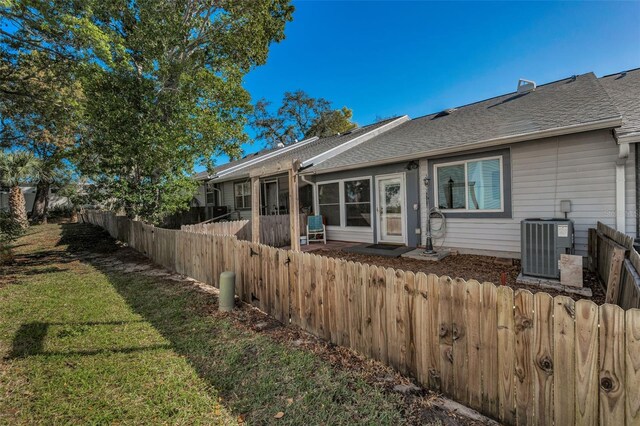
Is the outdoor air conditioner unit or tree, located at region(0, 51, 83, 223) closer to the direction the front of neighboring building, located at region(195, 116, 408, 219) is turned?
the tree

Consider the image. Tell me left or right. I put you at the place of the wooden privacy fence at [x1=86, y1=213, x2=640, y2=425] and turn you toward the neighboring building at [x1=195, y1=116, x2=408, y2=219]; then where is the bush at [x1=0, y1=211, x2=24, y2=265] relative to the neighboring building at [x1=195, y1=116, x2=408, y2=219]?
left

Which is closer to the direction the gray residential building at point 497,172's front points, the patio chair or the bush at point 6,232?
the bush

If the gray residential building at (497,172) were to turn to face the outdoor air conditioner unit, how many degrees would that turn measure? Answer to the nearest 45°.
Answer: approximately 45° to its left

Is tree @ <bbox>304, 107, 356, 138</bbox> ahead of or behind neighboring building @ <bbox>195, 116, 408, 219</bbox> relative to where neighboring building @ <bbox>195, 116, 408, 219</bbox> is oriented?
behind

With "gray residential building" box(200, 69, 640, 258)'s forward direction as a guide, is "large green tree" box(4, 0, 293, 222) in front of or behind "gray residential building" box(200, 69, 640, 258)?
in front

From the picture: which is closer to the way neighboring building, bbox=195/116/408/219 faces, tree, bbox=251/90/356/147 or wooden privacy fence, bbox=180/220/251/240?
the wooden privacy fence

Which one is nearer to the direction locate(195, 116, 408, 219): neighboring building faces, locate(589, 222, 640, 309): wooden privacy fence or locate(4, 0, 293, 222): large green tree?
the large green tree

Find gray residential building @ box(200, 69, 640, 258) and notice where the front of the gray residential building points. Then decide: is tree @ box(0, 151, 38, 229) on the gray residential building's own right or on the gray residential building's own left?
on the gray residential building's own right

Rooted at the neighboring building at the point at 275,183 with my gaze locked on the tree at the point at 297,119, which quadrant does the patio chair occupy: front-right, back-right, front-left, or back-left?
back-right

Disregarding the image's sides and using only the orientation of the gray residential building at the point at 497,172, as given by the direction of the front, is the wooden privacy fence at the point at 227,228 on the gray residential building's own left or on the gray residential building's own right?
on the gray residential building's own right

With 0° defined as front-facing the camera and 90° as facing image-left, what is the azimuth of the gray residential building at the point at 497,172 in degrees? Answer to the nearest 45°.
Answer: approximately 45°

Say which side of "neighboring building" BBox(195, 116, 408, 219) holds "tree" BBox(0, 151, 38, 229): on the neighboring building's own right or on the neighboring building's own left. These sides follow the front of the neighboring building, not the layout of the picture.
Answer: on the neighboring building's own right

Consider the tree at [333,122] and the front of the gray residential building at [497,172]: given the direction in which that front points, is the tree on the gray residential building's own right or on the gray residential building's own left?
on the gray residential building's own right
